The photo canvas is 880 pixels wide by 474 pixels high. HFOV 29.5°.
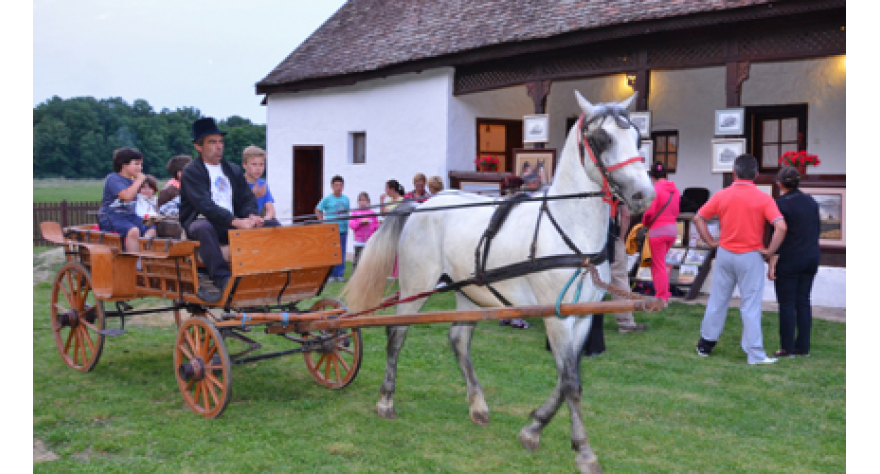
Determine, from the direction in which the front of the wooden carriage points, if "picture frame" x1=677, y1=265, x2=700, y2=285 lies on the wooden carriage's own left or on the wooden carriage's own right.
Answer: on the wooden carriage's own left

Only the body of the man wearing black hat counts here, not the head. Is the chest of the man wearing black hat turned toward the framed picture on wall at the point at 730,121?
no

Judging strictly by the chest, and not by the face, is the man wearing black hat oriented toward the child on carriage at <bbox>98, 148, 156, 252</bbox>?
no

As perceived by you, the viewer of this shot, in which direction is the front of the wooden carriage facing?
facing the viewer and to the right of the viewer

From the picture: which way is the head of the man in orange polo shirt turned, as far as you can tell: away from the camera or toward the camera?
away from the camera

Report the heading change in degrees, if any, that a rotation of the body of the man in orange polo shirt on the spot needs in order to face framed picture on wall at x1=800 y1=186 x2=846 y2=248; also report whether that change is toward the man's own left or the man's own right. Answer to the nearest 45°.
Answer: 0° — they already face it

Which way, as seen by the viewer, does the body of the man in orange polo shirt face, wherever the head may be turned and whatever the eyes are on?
away from the camera

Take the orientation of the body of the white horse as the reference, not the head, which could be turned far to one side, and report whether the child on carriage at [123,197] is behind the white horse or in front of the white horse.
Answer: behind

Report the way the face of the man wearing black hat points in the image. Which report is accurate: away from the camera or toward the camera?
toward the camera

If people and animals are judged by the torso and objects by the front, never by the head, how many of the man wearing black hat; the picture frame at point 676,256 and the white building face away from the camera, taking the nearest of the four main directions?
0

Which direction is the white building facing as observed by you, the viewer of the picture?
facing the viewer and to the left of the viewer

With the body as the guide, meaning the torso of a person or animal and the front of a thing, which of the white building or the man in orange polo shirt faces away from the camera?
the man in orange polo shirt

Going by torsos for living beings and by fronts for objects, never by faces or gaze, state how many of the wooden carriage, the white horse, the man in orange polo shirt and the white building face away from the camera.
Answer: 1

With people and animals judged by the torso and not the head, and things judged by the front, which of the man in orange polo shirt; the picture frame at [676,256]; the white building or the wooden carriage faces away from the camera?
the man in orange polo shirt
